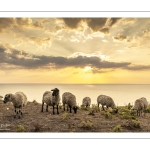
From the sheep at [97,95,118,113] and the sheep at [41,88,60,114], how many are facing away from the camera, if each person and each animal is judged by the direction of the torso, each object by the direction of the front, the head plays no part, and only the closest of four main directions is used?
0

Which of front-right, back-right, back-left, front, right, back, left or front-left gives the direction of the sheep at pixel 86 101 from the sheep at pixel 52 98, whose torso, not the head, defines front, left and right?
front-left

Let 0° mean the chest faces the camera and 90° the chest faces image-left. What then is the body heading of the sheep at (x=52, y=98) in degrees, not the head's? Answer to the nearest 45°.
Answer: approximately 315°
